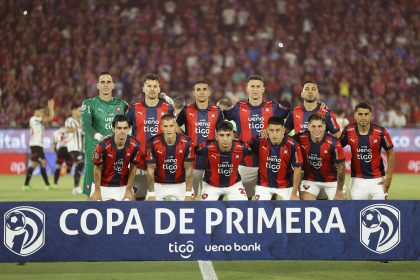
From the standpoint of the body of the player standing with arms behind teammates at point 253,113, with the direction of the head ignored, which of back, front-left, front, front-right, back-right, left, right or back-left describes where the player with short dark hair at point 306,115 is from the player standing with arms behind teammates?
left

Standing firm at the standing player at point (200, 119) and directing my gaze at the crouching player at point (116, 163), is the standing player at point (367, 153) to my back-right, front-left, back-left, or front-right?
back-left

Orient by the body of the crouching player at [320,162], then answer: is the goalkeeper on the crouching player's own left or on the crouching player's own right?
on the crouching player's own right

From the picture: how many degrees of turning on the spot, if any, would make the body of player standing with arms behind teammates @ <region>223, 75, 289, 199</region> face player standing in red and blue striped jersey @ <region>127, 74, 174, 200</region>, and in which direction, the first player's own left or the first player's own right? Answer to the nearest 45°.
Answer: approximately 90° to the first player's own right

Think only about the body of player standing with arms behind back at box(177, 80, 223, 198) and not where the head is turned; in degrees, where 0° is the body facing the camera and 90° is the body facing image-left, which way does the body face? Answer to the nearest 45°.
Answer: approximately 0°

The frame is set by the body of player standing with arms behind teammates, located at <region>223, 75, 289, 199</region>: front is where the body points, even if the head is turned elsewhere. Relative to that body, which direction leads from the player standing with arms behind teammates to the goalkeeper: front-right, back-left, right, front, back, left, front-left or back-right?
right

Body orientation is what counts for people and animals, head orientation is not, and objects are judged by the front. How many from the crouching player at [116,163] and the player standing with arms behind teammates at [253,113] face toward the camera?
2
